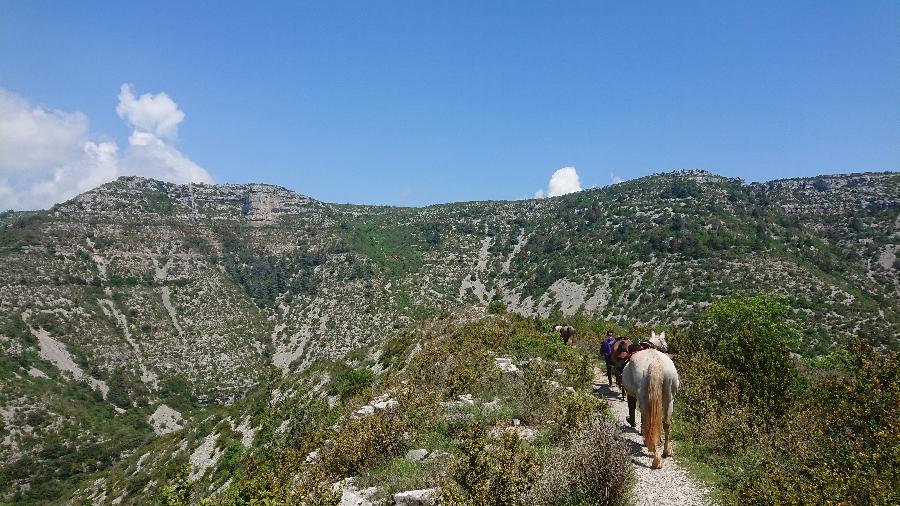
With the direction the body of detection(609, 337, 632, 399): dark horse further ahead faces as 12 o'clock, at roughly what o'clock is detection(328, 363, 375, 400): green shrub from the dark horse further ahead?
The green shrub is roughly at 10 o'clock from the dark horse further ahead.

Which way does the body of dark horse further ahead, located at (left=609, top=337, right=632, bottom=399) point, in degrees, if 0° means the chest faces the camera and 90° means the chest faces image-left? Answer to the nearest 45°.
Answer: approximately 180°

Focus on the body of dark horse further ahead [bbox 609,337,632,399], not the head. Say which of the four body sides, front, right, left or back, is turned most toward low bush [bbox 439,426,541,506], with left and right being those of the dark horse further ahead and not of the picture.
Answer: back

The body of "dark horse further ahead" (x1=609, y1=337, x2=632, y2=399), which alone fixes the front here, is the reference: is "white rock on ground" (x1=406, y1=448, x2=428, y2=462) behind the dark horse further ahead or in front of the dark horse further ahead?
behind

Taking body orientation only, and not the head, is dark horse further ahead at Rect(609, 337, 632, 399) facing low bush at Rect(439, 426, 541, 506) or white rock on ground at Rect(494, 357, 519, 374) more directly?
the white rock on ground

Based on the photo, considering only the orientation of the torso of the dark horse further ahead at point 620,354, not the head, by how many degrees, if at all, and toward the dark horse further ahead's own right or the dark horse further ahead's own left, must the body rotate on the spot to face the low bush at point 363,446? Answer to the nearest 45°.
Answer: approximately 135° to the dark horse further ahead's own left

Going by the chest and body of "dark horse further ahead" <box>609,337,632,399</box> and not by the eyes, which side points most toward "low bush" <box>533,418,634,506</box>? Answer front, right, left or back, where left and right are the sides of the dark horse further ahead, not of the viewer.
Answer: back

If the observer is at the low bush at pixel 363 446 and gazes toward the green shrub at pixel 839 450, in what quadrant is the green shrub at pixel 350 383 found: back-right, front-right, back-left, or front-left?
back-left

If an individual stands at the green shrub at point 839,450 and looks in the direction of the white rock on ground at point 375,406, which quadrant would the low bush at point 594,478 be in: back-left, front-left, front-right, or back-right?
front-left

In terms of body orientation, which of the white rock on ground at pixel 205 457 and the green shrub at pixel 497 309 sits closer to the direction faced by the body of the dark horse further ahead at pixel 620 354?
the green shrub

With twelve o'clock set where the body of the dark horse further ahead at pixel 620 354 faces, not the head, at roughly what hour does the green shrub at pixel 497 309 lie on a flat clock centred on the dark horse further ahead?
The green shrub is roughly at 11 o'clock from the dark horse further ahead.

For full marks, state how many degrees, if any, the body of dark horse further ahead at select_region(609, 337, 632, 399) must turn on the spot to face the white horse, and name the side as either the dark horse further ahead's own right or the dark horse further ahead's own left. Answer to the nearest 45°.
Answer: approximately 180°

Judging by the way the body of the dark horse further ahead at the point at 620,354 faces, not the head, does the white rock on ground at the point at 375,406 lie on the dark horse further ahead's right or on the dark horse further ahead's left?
on the dark horse further ahead's left

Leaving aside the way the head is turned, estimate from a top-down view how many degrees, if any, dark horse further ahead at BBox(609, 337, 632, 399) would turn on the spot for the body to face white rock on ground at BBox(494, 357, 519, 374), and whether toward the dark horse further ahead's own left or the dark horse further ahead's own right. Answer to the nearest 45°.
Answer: approximately 90° to the dark horse further ahead's own left

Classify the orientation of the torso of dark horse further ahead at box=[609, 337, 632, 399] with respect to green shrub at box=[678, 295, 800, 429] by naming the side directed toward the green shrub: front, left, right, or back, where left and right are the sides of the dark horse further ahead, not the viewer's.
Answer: right
